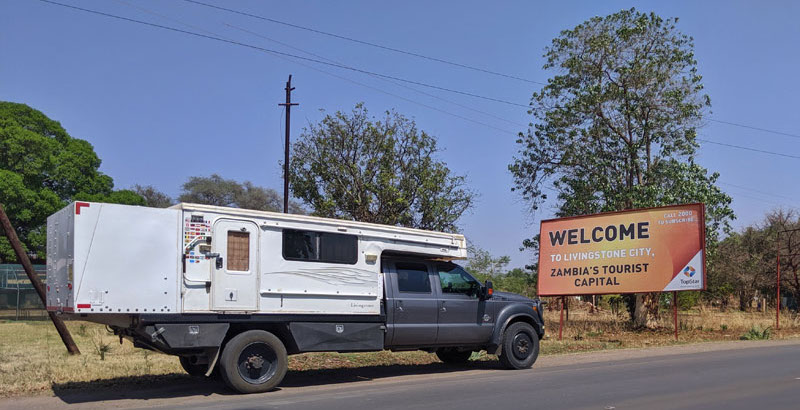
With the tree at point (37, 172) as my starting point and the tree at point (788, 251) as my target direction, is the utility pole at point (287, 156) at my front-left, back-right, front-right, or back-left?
front-right

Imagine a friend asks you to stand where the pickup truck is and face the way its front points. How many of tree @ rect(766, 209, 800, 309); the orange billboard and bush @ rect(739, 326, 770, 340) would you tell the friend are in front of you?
3

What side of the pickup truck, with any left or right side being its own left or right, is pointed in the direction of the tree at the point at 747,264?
front

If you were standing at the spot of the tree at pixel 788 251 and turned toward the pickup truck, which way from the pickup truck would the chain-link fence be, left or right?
right

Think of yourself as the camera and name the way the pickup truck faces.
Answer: facing away from the viewer and to the right of the viewer

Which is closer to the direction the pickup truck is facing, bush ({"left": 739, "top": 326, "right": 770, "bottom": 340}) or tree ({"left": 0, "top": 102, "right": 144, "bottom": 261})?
the bush

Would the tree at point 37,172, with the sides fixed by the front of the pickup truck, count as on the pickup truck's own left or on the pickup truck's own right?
on the pickup truck's own left

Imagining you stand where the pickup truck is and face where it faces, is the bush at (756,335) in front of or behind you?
in front

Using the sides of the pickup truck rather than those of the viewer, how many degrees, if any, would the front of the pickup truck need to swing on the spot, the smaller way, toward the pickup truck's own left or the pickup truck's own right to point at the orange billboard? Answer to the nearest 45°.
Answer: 0° — it already faces it

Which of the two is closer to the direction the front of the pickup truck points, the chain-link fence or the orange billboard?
the orange billboard
